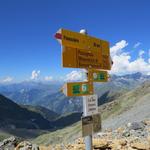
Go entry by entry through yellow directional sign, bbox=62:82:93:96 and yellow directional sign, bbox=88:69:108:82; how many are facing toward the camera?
2

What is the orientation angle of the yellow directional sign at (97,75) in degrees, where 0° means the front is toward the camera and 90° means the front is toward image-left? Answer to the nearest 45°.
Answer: approximately 0°
